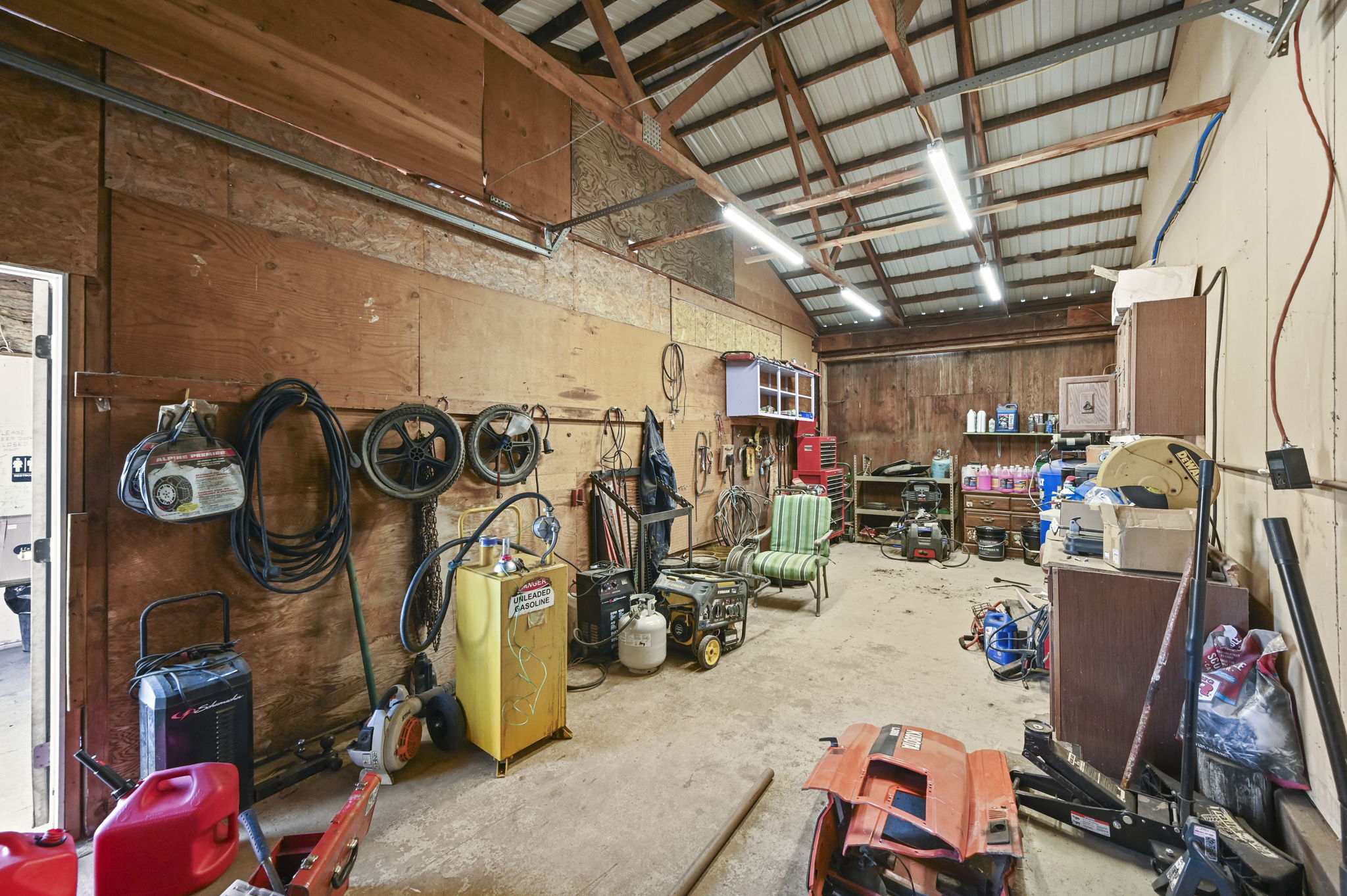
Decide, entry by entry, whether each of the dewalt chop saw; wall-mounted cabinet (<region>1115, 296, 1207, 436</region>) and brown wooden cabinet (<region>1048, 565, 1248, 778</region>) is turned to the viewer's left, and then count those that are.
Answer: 3

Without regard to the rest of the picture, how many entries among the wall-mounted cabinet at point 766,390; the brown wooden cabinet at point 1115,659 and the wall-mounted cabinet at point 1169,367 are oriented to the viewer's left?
2

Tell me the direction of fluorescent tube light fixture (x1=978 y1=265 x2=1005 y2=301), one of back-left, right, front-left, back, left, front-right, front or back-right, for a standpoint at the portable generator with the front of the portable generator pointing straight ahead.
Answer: left

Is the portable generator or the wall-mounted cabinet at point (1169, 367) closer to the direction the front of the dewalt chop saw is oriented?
the portable generator

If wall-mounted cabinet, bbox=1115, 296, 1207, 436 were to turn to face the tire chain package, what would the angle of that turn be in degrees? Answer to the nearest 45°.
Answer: approximately 45° to its left

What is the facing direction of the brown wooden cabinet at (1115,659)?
to the viewer's left

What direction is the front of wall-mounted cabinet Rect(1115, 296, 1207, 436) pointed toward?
to the viewer's left

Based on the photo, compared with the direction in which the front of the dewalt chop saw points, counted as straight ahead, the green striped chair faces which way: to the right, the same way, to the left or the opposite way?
to the left

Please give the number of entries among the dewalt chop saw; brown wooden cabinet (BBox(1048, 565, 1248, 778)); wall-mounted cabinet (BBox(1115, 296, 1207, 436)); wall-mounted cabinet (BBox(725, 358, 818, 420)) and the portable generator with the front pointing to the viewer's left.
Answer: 3

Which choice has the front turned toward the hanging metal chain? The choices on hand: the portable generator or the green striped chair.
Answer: the green striped chair

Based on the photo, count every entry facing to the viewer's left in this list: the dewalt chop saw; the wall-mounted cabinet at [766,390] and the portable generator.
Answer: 1

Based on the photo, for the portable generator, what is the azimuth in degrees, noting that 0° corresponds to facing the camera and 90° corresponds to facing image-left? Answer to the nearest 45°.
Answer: approximately 315°

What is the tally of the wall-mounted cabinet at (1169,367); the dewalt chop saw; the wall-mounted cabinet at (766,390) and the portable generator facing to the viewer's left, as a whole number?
2

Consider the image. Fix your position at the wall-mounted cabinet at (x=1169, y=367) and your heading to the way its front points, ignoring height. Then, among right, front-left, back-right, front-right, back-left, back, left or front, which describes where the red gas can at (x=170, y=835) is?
front-left

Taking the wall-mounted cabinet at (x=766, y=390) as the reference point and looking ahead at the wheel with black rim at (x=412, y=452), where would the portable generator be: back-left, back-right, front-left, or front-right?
front-left

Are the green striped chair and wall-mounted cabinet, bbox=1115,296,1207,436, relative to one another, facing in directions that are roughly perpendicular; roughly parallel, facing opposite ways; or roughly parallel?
roughly perpendicular

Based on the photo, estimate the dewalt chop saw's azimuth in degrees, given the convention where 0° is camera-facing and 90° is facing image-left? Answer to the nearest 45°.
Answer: approximately 90°

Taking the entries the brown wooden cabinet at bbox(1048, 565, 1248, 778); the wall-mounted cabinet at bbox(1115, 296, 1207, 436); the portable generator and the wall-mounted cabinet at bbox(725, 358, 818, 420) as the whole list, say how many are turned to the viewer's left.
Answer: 2

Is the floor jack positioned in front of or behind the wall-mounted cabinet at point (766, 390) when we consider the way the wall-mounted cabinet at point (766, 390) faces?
in front
